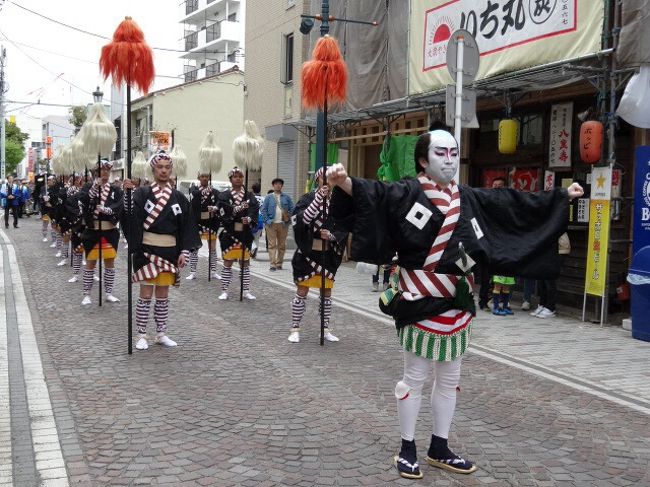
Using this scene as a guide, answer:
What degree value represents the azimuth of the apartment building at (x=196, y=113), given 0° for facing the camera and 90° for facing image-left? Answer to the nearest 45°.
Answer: approximately 45°

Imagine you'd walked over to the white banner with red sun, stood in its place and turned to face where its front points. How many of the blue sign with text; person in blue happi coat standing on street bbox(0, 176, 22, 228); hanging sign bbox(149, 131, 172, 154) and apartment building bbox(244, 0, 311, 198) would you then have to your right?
3

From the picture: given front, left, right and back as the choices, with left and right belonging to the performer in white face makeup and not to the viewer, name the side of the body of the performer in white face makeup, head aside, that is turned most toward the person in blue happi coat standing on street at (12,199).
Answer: back

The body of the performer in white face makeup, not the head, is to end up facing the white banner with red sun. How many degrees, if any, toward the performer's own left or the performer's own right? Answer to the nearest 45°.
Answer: approximately 135° to the performer's own left

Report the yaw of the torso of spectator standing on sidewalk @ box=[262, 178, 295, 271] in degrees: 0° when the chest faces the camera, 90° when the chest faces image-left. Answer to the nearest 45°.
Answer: approximately 0°

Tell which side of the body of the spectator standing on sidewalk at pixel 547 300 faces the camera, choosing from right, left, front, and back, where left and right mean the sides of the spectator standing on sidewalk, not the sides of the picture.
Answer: left

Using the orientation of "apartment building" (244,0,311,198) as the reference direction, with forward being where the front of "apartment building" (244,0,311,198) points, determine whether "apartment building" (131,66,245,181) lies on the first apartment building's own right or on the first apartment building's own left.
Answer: on the first apartment building's own right

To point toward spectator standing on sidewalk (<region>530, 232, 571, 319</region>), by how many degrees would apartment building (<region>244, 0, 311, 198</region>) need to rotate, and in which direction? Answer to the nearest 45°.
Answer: approximately 45° to its left

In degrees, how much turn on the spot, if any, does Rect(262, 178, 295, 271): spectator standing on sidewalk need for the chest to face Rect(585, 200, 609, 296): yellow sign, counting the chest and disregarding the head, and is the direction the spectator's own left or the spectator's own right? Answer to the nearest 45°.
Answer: approximately 45° to the spectator's own left

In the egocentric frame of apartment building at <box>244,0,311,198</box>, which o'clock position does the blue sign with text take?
The blue sign with text is roughly at 10 o'clock from the apartment building.
